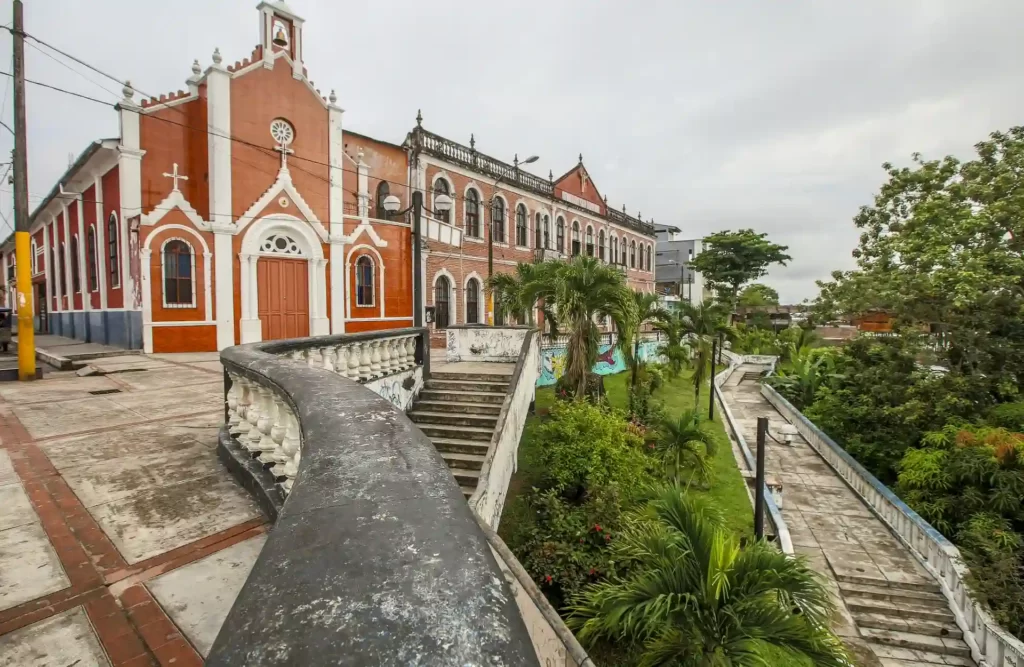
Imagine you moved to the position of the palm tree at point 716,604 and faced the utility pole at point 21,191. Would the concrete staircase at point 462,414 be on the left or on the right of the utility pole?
right

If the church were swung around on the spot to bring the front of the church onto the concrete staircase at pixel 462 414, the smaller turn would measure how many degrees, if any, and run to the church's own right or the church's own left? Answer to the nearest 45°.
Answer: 0° — it already faces it

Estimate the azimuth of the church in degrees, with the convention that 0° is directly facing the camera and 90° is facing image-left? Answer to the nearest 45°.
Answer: approximately 315°

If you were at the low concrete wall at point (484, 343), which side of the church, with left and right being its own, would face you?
front

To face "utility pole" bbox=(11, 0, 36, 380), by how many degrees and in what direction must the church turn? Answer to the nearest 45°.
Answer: approximately 90° to its right

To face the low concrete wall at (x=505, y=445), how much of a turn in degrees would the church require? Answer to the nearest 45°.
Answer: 0° — it already faces it

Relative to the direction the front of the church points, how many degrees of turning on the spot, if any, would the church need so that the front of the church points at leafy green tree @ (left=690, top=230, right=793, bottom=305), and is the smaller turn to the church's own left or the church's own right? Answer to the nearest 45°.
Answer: approximately 90° to the church's own left

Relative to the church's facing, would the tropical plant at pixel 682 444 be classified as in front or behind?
in front

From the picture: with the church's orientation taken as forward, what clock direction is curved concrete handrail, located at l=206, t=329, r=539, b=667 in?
The curved concrete handrail is roughly at 1 o'clock from the church.

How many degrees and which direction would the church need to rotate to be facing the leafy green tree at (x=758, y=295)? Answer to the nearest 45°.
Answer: approximately 45° to its left

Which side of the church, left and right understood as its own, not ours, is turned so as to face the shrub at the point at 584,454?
front
